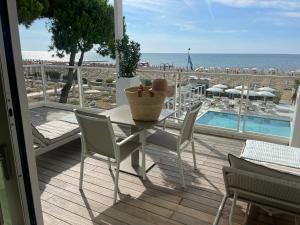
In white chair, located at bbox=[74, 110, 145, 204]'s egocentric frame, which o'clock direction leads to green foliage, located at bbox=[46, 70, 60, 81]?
The green foliage is roughly at 10 o'clock from the white chair.

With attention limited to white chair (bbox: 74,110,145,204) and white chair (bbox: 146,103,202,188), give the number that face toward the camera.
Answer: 0

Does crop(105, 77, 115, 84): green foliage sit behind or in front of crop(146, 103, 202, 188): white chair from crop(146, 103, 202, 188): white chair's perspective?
in front

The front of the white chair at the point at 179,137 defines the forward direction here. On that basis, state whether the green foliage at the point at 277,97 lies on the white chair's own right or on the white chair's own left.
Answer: on the white chair's own right

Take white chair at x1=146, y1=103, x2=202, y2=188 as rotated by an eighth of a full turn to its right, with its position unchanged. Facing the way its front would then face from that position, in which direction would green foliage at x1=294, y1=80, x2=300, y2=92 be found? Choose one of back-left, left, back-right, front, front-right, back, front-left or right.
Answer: front-right

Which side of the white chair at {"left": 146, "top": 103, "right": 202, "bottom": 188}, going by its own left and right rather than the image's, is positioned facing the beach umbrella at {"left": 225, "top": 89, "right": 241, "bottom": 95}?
right

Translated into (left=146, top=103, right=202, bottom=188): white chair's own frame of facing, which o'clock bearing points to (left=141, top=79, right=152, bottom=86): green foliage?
The green foliage is roughly at 1 o'clock from the white chair.

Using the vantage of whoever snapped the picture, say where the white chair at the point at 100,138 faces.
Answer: facing away from the viewer and to the right of the viewer

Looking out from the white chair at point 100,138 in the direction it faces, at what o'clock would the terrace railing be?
The terrace railing is roughly at 12 o'clock from the white chair.

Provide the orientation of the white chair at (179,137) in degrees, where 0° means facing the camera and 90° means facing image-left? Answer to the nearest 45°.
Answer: approximately 135°

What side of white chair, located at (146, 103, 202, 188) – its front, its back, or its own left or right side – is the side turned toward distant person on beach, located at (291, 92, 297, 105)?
right

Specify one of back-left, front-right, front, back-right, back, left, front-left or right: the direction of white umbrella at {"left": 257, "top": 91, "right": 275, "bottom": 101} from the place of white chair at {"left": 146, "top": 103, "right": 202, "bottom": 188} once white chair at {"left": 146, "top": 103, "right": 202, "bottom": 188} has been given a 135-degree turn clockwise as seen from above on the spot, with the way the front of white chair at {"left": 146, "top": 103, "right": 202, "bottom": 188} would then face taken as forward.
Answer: front-left

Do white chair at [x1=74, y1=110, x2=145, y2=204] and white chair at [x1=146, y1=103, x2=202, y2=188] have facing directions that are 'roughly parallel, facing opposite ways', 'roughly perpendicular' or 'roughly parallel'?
roughly perpendicular

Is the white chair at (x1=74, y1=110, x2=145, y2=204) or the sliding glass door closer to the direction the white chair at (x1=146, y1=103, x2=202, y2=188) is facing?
the white chair
